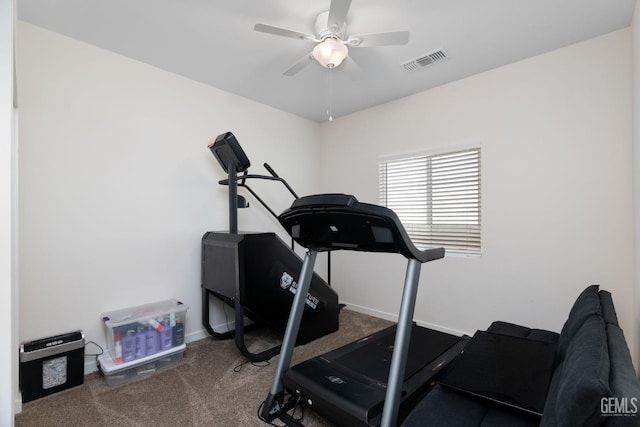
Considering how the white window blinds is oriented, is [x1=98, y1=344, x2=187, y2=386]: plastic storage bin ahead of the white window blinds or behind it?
ahead

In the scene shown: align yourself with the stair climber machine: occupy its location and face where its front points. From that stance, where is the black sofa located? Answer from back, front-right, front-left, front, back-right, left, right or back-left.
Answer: left

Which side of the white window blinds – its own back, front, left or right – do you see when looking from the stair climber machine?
front

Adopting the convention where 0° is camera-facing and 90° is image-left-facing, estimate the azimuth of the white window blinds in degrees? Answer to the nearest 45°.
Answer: approximately 45°

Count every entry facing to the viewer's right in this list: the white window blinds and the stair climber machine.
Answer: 0

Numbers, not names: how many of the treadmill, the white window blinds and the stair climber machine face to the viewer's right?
0
